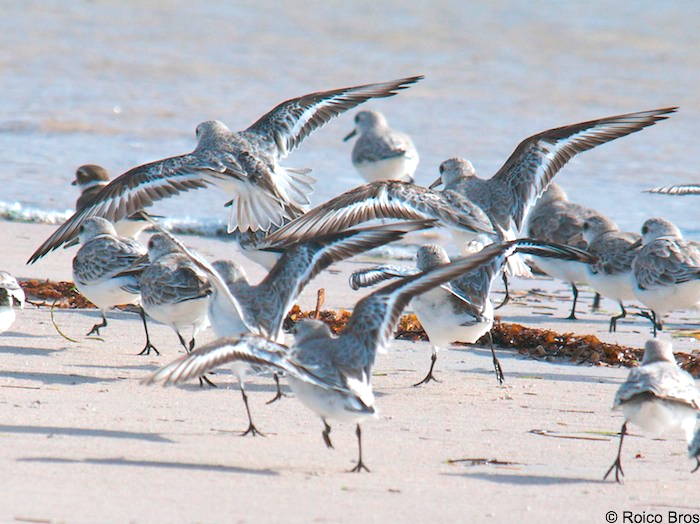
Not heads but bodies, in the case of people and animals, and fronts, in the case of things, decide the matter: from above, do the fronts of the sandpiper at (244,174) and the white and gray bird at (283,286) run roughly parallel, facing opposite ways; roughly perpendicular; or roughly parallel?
roughly parallel

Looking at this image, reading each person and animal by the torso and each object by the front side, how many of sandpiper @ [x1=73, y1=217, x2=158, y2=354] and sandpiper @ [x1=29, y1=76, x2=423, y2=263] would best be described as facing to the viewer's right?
0

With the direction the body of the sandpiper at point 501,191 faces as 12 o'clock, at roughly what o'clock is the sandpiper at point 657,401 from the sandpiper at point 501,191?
the sandpiper at point 657,401 is roughly at 7 o'clock from the sandpiper at point 501,191.

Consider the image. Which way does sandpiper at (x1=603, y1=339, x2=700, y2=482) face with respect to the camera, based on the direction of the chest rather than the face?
away from the camera

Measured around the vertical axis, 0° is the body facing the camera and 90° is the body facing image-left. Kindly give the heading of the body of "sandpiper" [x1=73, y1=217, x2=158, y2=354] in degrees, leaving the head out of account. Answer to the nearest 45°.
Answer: approximately 135°

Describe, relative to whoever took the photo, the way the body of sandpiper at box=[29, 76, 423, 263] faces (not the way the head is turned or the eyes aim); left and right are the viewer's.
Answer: facing away from the viewer and to the left of the viewer

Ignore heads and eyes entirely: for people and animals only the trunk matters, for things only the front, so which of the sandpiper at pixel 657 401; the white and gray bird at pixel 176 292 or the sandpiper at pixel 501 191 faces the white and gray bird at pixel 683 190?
the sandpiper at pixel 657 401

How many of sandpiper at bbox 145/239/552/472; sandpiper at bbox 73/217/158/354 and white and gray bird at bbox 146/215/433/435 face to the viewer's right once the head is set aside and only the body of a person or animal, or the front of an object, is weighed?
0

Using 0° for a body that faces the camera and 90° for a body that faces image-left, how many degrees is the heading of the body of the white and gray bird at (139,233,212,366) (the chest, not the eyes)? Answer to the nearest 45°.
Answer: approximately 135°

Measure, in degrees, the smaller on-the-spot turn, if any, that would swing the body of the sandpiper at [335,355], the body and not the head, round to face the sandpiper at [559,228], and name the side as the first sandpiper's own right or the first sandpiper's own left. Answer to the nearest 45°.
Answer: approximately 45° to the first sandpiper's own right

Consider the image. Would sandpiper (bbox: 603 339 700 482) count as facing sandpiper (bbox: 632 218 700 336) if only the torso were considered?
yes

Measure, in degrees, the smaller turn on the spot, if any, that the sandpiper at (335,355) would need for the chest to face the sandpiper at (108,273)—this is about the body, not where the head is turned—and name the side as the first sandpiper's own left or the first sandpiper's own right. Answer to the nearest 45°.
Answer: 0° — it already faces it

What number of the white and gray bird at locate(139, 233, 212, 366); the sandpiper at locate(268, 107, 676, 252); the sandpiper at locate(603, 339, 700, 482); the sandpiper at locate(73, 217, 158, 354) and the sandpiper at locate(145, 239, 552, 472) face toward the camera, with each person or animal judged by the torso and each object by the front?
0

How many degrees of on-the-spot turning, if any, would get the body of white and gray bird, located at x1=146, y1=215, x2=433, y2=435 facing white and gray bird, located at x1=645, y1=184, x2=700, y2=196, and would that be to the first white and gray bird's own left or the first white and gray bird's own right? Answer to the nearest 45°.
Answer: approximately 90° to the first white and gray bird's own right

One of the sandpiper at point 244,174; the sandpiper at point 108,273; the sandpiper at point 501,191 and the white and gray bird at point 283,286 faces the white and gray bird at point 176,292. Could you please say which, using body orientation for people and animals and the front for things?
the white and gray bird at point 283,286
